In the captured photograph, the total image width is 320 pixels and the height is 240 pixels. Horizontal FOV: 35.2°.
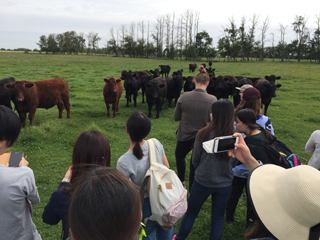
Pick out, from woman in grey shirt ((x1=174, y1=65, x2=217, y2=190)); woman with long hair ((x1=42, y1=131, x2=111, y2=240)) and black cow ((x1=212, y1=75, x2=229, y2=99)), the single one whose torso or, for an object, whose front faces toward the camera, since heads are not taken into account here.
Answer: the black cow

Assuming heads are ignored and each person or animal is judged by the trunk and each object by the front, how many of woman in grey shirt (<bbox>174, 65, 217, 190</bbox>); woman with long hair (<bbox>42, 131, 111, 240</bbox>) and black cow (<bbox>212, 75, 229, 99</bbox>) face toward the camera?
1

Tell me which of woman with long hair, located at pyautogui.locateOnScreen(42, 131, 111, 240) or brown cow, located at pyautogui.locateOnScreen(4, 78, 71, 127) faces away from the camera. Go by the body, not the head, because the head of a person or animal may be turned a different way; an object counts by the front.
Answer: the woman with long hair

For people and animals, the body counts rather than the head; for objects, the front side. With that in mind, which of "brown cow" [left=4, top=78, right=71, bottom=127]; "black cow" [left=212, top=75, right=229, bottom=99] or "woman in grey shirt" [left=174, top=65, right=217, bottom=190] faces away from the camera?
the woman in grey shirt

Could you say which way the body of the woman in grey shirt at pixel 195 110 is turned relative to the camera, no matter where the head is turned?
away from the camera

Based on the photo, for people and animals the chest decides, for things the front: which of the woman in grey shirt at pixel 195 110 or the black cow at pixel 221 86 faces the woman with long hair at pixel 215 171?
the black cow

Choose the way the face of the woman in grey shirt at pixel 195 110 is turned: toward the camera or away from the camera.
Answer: away from the camera

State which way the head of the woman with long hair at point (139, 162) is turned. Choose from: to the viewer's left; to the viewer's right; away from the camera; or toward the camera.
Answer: away from the camera

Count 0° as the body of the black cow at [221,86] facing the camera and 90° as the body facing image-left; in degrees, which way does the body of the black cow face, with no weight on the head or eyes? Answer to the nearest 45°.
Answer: approximately 0°

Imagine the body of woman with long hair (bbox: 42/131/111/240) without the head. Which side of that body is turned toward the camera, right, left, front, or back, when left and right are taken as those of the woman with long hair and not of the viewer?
back

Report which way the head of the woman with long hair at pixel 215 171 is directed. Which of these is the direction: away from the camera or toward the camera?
away from the camera

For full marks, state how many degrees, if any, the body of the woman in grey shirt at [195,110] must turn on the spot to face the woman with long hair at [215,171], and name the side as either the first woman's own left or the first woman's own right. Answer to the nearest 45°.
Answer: approximately 180°

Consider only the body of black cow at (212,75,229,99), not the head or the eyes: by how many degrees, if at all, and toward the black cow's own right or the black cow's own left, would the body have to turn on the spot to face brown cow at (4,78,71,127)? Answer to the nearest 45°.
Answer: approximately 45° to the black cow's own right

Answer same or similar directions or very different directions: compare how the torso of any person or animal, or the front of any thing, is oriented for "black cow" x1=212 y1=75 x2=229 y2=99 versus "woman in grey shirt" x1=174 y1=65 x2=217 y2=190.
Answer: very different directions
